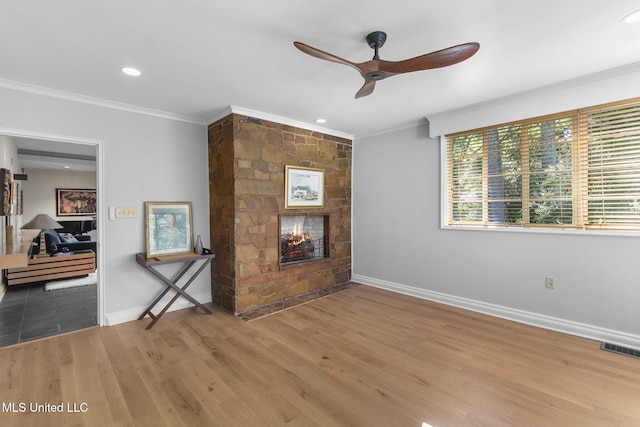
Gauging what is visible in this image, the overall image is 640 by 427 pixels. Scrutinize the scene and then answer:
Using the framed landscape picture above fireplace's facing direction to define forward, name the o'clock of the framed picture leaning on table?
The framed picture leaning on table is roughly at 4 o'clock from the framed landscape picture above fireplace.

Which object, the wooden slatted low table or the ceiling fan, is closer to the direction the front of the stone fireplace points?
the ceiling fan

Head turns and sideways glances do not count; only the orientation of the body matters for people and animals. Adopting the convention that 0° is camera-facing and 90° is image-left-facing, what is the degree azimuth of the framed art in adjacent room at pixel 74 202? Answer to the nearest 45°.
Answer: approximately 0°

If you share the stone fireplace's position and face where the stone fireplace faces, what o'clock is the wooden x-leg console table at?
The wooden x-leg console table is roughly at 4 o'clock from the stone fireplace.

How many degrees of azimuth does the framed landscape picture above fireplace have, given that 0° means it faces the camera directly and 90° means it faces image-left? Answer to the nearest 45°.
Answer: approximately 315°

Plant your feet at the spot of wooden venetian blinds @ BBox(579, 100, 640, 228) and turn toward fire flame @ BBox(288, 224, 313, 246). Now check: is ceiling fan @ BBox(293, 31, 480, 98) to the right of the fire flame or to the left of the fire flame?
left

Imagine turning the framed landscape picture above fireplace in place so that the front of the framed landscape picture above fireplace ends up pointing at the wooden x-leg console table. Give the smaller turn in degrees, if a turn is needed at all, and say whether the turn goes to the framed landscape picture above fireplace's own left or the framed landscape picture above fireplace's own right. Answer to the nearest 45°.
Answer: approximately 90° to the framed landscape picture above fireplace's own right

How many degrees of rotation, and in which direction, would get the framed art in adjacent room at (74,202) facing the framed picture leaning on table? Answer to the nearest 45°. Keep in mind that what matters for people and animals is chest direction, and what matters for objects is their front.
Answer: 0° — it already faces it

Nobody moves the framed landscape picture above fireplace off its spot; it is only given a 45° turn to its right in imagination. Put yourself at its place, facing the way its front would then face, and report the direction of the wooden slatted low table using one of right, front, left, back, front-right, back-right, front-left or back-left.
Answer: right
